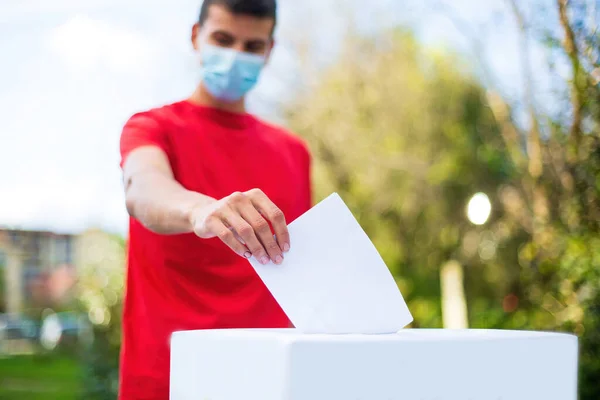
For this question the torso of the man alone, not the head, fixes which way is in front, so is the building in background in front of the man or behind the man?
behind

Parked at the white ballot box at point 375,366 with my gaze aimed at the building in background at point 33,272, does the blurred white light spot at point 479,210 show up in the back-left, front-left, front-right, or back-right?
front-right

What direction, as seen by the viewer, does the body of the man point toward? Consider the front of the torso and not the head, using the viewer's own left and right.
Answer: facing the viewer

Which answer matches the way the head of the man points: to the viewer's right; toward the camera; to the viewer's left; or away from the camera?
toward the camera

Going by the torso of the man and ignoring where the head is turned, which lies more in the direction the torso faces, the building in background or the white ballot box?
the white ballot box

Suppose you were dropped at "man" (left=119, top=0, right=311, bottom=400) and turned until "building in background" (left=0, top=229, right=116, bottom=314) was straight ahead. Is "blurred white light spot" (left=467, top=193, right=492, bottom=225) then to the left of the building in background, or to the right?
right

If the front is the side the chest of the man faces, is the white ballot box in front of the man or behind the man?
in front

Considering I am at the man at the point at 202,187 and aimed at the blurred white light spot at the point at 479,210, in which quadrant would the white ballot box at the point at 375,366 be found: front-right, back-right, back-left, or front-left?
back-right

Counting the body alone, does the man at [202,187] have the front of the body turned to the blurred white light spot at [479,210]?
no
